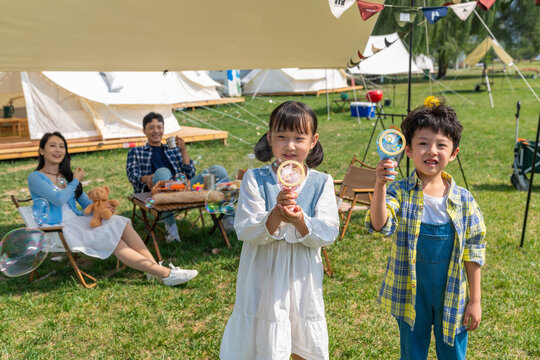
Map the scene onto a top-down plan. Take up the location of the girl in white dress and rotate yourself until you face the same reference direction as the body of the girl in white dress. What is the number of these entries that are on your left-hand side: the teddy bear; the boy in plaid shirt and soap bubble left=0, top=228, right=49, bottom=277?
1

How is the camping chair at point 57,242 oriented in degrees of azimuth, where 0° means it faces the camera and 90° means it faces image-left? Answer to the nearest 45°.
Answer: approximately 270°

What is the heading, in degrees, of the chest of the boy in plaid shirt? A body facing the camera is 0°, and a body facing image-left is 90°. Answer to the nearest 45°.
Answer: approximately 0°

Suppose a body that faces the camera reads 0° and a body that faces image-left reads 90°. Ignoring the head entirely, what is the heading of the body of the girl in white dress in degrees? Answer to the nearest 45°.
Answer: approximately 0°

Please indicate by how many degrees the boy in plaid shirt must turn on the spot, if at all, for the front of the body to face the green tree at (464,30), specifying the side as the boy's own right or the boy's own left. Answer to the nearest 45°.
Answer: approximately 180°
